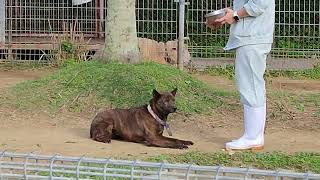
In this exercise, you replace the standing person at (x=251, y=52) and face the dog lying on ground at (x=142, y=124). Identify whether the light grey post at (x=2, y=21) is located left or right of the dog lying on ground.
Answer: right

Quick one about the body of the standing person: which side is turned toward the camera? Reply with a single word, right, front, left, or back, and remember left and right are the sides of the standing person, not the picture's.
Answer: left

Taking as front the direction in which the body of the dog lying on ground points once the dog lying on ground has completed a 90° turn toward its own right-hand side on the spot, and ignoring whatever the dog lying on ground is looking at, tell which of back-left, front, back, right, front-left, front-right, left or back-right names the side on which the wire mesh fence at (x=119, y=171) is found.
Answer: front

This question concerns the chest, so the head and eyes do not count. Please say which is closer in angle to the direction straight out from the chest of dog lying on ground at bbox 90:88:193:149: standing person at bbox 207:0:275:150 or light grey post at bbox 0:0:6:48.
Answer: the standing person

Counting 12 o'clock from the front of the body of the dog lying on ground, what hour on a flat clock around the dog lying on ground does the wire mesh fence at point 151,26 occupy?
The wire mesh fence is roughly at 9 o'clock from the dog lying on ground.

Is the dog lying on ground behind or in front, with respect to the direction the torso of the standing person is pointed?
in front

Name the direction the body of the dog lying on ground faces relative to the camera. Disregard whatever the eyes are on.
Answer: to the viewer's right

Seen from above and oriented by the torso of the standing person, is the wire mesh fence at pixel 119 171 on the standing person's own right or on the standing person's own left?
on the standing person's own left

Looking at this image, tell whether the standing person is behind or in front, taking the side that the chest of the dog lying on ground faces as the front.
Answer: in front

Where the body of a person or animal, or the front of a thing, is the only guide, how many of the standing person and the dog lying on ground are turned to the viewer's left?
1

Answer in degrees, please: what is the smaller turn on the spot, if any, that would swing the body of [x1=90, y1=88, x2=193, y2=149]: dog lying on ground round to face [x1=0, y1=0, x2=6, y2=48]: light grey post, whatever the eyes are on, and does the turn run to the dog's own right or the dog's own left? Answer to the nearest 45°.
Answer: approximately 90° to the dog's own left

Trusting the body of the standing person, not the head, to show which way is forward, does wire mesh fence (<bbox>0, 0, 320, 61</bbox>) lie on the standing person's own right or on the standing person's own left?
on the standing person's own right

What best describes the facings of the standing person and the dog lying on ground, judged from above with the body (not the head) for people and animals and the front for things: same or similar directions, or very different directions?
very different directions
